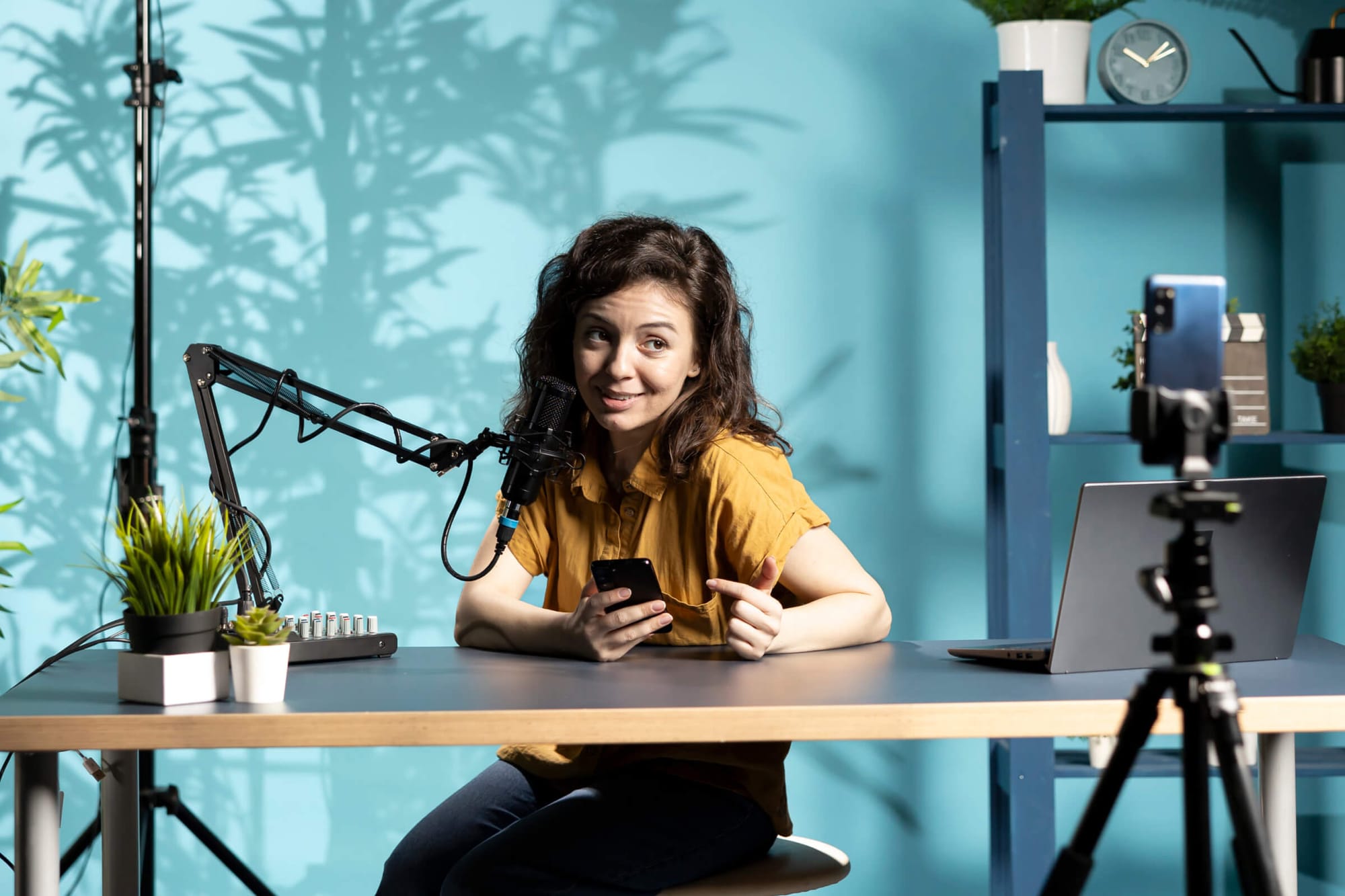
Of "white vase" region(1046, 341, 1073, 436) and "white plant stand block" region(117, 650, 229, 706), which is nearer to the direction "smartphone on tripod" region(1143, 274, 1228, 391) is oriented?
the white vase

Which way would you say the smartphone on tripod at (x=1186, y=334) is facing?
away from the camera

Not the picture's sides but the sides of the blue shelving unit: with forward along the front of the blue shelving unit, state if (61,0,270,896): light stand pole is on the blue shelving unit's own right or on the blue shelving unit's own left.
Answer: on the blue shelving unit's own right

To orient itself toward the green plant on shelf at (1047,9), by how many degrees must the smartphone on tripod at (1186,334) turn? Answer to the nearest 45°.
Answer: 0° — it already faces it

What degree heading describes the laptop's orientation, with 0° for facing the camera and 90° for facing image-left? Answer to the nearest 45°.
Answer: approximately 135°

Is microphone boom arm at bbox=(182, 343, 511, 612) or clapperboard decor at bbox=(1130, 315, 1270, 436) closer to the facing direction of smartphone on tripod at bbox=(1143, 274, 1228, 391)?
the clapperboard decor

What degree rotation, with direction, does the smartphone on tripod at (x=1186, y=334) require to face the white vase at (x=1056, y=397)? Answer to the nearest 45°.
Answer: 0° — it already faces it
